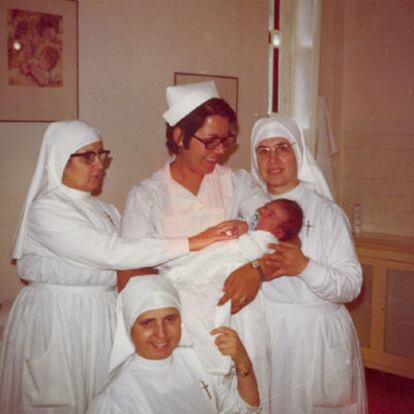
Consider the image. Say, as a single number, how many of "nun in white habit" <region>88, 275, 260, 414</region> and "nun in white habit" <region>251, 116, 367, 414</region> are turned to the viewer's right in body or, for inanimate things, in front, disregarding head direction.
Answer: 0

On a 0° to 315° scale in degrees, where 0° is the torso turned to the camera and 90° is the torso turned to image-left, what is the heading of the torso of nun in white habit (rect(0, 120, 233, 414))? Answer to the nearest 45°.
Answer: approximately 315°

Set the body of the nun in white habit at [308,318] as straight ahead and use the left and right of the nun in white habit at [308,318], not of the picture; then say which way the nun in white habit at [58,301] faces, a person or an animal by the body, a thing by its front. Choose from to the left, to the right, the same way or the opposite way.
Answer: to the left

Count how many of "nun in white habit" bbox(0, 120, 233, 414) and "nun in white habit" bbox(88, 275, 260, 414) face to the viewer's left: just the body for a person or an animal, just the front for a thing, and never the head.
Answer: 0

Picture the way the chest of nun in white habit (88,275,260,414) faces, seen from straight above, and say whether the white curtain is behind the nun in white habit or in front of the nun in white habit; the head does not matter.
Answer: behind

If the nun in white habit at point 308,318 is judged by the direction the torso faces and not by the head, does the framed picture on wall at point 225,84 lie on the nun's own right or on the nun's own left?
on the nun's own right

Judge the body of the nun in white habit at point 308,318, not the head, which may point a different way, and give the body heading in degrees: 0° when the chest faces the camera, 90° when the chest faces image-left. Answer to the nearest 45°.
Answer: approximately 45°

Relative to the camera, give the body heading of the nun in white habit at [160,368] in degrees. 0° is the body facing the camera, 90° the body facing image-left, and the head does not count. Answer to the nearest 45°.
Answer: approximately 0°

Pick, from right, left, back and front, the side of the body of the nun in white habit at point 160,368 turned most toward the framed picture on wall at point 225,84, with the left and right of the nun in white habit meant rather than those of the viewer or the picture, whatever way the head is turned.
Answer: back

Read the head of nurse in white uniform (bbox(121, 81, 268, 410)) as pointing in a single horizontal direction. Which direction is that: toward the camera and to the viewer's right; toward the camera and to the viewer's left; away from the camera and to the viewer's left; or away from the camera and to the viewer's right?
toward the camera and to the viewer's right

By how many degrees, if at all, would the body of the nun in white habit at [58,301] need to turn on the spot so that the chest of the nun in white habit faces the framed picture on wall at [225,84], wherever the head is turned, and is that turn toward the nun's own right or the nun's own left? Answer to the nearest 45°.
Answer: approximately 90° to the nun's own left
